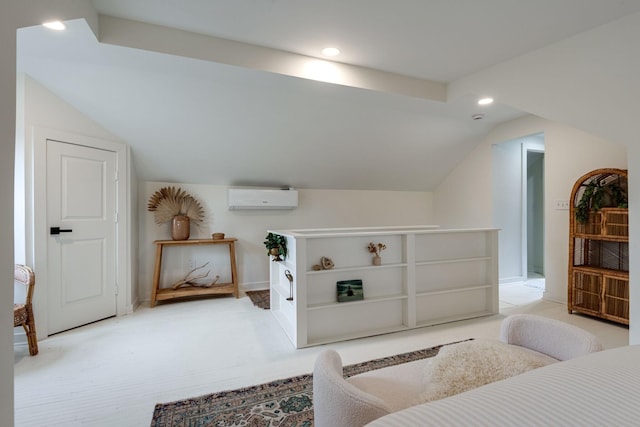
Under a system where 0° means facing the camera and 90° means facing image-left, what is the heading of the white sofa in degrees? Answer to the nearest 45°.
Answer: approximately 135°

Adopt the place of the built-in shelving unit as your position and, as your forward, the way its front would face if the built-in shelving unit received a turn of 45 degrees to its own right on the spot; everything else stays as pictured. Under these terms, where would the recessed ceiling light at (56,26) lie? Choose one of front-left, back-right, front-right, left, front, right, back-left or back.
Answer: front-right

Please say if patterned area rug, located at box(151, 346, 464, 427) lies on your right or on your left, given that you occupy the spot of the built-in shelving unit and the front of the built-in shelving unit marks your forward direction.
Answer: on your right

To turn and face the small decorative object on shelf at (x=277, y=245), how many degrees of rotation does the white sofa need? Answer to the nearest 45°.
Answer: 0° — it already faces it

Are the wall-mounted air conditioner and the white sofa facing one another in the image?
yes

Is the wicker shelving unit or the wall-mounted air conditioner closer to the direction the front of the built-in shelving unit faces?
the wicker shelving unit

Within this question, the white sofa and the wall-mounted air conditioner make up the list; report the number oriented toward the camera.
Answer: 1

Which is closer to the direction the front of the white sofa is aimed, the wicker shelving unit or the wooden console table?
the wooden console table

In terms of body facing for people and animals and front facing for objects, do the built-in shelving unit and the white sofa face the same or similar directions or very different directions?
very different directions

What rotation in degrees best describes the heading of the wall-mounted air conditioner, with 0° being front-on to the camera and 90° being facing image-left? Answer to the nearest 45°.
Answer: approximately 0°

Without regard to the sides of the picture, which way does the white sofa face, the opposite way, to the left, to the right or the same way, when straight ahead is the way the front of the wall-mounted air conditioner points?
the opposite way
